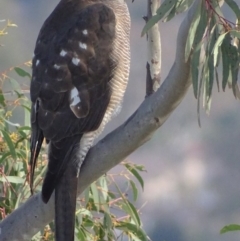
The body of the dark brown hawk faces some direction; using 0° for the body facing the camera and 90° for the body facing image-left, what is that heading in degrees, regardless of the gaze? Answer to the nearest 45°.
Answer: approximately 225°
